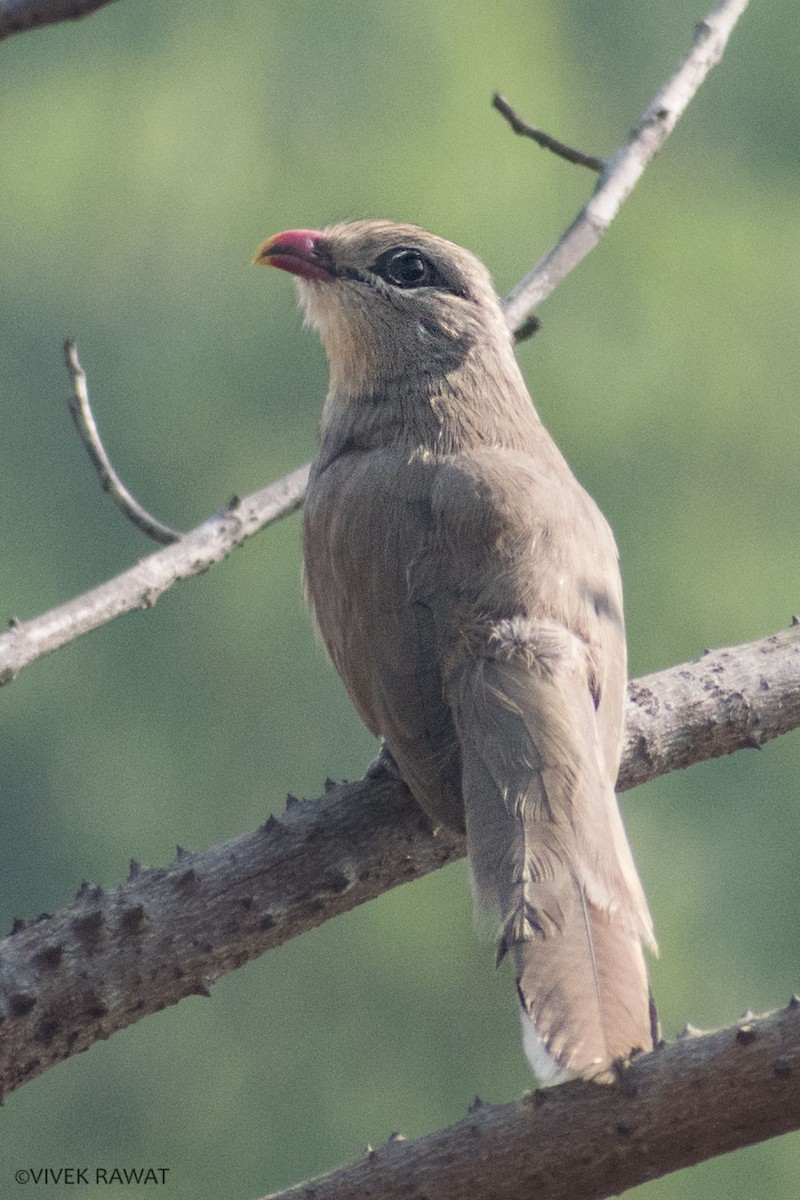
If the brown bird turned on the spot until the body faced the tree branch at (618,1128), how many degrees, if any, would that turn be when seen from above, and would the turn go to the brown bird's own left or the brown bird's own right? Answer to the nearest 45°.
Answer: approximately 135° to the brown bird's own left

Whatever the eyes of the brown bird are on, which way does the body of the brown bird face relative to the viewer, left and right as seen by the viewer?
facing away from the viewer and to the left of the viewer
